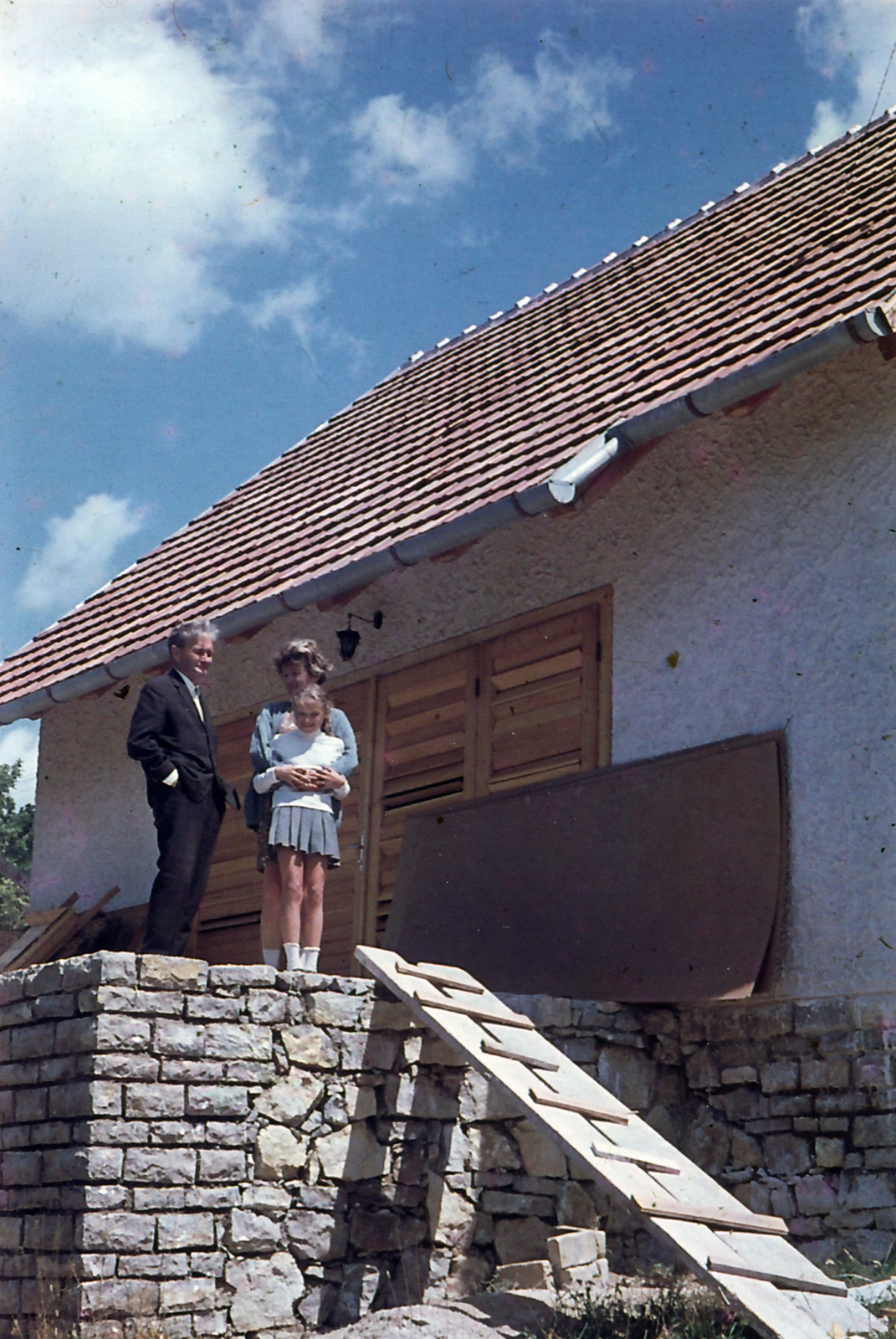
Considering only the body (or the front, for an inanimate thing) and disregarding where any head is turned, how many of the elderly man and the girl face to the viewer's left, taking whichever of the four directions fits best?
0

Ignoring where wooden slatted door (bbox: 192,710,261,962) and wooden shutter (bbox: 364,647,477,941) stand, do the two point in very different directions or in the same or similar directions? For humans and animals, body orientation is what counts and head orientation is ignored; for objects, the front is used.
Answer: same or similar directions

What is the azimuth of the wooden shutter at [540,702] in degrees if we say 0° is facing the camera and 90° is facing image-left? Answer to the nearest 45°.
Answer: approximately 45°

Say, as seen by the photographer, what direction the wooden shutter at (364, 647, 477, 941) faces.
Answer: facing the viewer and to the left of the viewer

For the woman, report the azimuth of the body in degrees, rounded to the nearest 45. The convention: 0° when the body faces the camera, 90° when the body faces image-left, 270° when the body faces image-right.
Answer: approximately 0°

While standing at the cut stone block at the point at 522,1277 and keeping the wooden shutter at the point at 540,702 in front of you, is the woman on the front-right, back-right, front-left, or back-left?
front-left

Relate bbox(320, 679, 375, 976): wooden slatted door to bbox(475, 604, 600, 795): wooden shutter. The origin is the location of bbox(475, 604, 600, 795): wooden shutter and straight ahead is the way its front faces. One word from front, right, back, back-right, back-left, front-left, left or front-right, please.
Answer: right

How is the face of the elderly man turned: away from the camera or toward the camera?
toward the camera

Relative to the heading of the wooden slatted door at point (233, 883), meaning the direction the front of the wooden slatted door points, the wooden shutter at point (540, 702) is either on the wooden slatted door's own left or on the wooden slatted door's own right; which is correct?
on the wooden slatted door's own left

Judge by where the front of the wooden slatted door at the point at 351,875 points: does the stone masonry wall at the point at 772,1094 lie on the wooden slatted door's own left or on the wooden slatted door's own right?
on the wooden slatted door's own left

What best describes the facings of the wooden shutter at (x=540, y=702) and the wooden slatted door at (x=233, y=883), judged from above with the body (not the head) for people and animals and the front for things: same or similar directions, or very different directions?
same or similar directions

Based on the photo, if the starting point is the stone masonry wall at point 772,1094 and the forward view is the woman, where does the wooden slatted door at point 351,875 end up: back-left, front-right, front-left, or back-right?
front-right

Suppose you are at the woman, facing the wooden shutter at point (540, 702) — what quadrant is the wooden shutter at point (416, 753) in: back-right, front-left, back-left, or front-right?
front-left

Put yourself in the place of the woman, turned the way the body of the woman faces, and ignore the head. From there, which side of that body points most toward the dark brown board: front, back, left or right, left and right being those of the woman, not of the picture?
left

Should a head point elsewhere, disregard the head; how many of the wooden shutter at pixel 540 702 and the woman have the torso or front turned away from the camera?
0

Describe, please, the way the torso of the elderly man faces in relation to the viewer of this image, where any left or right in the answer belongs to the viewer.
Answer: facing the viewer and to the right of the viewer
